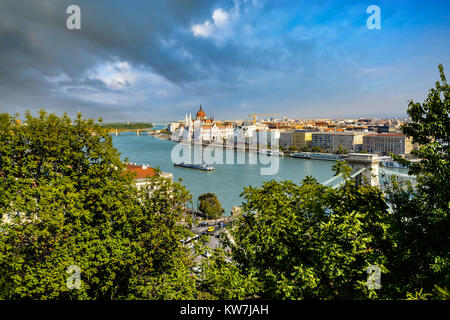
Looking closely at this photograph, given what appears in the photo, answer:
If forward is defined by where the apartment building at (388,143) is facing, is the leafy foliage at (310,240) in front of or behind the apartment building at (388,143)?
in front

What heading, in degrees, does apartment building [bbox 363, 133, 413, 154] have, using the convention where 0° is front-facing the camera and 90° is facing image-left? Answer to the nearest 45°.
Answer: approximately 45°

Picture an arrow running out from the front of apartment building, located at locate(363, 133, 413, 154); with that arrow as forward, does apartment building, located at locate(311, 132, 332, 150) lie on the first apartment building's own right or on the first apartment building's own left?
on the first apartment building's own right

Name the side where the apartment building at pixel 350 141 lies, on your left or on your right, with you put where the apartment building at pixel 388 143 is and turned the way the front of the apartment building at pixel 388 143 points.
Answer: on your right
